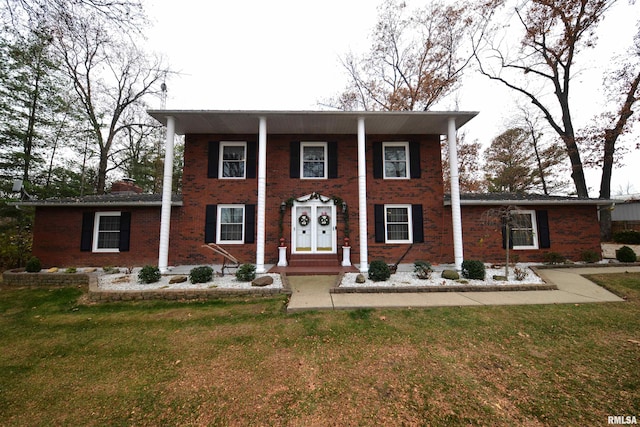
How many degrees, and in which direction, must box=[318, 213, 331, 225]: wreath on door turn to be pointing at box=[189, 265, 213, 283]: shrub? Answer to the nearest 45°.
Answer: approximately 45° to its right

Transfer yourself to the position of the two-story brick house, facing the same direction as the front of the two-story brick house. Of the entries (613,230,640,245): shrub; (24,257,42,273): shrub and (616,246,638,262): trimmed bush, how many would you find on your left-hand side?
2

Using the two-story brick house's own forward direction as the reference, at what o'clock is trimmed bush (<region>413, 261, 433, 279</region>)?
The trimmed bush is roughly at 10 o'clock from the two-story brick house.

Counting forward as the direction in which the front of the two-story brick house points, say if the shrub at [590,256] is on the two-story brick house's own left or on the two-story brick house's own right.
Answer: on the two-story brick house's own left

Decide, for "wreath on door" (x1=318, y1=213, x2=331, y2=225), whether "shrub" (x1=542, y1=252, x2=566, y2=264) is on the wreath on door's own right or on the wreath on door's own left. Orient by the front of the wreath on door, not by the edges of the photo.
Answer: on the wreath on door's own left

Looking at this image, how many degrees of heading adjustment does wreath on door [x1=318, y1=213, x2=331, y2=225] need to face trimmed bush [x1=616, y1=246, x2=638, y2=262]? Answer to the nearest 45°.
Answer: approximately 90° to its left

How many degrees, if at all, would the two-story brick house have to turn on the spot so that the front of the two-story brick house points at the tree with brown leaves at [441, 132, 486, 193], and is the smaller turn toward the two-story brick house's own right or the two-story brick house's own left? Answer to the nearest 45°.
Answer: approximately 135° to the two-story brick house's own left

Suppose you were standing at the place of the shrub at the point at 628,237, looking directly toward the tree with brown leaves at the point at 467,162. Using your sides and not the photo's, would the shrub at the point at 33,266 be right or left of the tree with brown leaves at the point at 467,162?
left

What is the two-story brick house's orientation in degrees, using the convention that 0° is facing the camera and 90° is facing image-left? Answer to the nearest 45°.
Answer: approximately 0°

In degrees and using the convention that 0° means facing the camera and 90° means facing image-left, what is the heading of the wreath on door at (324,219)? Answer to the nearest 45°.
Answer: approximately 0°

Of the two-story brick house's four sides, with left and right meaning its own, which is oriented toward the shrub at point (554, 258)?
left
